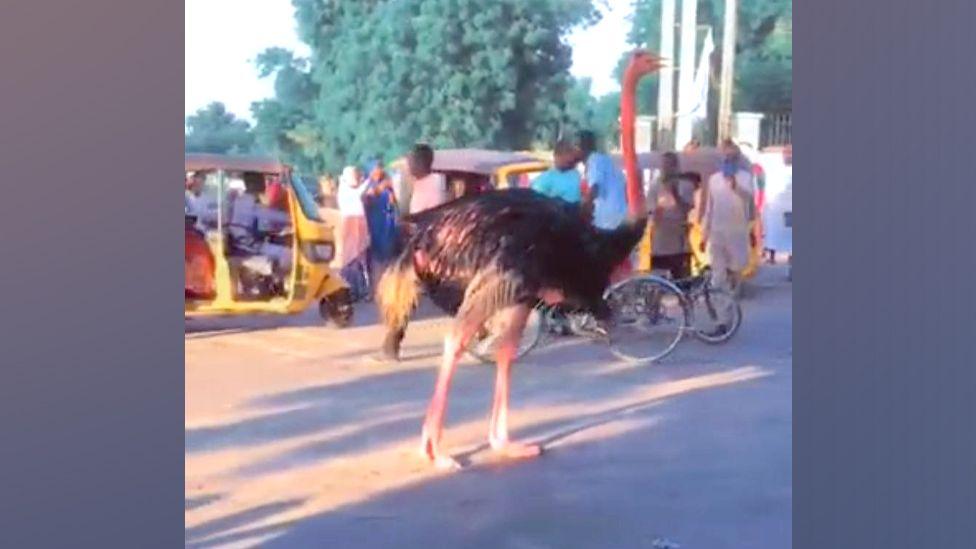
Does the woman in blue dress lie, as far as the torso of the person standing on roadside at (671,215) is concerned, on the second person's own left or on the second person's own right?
on the second person's own right

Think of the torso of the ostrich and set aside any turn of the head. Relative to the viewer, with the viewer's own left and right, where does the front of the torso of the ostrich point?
facing to the right of the viewer

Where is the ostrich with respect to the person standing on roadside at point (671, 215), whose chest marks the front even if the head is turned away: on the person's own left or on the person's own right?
on the person's own right

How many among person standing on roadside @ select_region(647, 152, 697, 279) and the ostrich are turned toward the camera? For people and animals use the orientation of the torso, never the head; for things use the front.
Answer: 1

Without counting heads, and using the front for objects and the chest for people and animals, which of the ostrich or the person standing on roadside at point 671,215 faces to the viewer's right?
the ostrich

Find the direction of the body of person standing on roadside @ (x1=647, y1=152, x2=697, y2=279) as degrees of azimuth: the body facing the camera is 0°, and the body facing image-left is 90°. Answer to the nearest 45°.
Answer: approximately 0°

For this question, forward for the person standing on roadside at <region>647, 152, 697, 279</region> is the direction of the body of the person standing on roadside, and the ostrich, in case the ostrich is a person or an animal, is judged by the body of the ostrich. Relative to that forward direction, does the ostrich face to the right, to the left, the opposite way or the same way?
to the left
